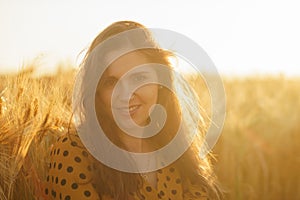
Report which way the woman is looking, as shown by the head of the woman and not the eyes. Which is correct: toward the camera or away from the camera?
toward the camera

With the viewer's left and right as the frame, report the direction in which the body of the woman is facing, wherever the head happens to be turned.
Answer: facing the viewer
